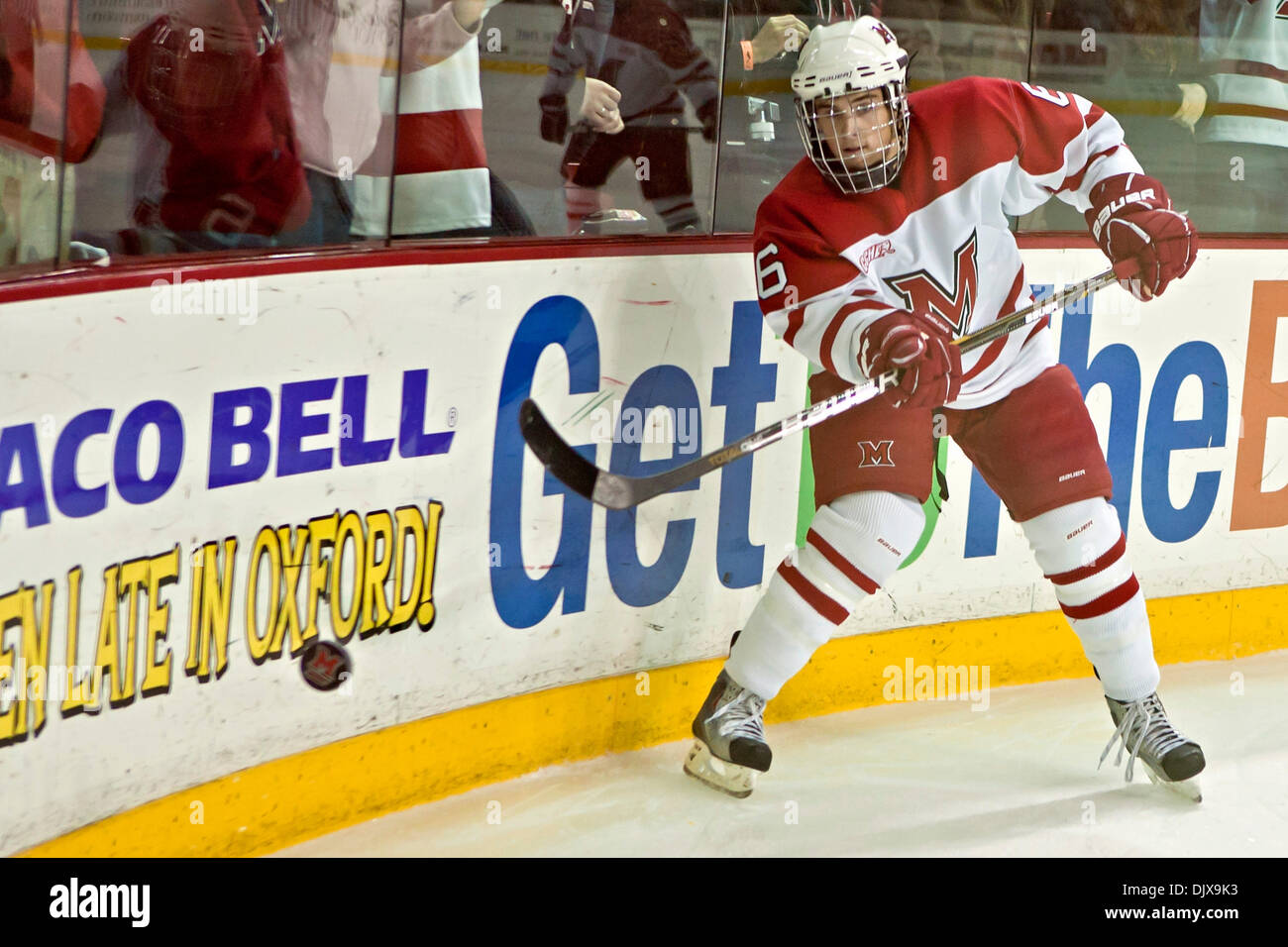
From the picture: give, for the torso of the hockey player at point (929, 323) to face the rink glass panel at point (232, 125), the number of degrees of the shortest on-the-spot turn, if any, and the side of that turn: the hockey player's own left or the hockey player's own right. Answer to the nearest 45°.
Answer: approximately 45° to the hockey player's own right

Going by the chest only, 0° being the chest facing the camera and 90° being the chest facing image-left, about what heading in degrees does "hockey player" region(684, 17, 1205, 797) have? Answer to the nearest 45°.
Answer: approximately 0°
